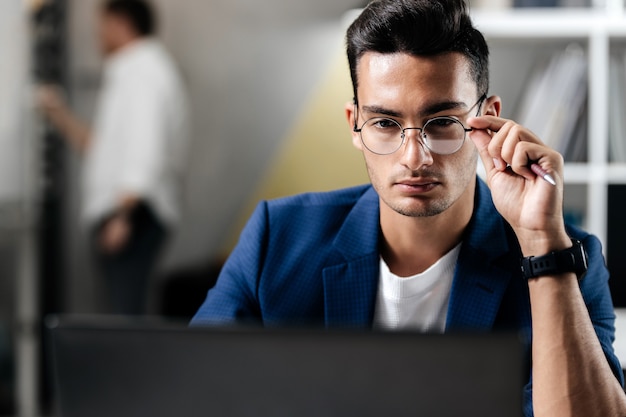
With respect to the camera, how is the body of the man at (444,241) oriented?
toward the camera

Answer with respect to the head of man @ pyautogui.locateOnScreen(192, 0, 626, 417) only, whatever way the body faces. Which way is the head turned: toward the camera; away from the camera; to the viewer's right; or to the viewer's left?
toward the camera

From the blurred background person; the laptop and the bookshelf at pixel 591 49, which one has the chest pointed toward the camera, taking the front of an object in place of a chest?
the bookshelf

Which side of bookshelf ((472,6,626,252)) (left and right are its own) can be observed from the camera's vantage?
front

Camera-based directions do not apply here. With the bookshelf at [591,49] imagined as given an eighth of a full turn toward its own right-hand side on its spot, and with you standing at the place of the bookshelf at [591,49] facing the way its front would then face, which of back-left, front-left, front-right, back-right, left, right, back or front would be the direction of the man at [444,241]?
front-left

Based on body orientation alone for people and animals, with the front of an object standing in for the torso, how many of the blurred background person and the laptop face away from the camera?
1

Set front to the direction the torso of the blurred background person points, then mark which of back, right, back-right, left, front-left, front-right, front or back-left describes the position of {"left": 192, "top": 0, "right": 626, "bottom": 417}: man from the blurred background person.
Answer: left

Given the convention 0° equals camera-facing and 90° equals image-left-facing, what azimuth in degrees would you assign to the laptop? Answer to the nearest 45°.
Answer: approximately 180°

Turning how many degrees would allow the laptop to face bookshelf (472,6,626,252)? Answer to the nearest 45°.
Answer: approximately 45° to its right

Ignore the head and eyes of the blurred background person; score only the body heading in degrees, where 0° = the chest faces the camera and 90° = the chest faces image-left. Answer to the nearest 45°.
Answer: approximately 90°

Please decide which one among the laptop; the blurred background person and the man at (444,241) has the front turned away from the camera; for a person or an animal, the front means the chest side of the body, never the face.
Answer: the laptop

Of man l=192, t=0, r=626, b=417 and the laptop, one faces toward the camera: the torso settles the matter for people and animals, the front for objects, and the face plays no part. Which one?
the man

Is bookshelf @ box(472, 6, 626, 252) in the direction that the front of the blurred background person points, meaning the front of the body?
no

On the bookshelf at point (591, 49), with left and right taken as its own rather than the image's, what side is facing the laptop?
front

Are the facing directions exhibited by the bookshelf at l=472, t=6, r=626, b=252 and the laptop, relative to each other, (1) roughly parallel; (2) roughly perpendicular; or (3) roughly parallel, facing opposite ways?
roughly parallel, facing opposite ways

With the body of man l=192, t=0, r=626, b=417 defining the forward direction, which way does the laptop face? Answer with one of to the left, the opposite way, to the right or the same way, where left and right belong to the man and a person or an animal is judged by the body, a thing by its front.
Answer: the opposite way

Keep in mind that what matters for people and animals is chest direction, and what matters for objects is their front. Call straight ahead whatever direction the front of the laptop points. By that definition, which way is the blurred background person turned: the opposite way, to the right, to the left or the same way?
to the left
